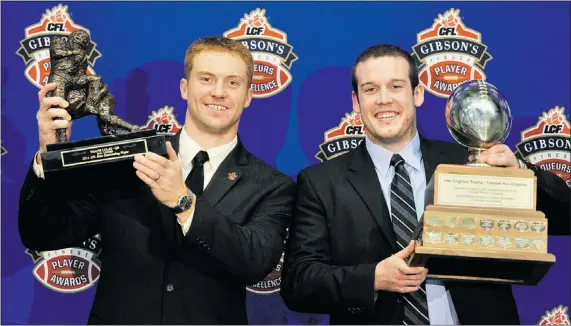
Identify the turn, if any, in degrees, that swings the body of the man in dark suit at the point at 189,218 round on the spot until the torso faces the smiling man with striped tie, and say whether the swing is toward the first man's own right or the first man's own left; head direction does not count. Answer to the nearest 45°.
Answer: approximately 90° to the first man's own left

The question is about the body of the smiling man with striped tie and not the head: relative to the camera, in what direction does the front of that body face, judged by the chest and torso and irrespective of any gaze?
toward the camera

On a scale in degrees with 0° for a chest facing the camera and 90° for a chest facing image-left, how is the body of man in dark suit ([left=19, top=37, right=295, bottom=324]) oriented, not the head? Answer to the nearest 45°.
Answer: approximately 0°

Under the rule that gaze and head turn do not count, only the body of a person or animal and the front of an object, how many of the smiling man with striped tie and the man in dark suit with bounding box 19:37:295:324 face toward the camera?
2

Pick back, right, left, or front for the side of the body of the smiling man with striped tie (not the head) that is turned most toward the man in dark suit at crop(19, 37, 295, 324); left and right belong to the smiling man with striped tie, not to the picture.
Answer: right
